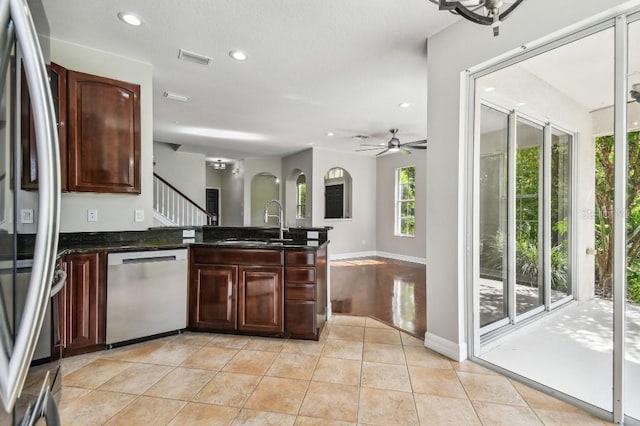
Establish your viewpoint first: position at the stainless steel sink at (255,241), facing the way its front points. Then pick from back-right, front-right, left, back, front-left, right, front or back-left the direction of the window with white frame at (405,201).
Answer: back-left

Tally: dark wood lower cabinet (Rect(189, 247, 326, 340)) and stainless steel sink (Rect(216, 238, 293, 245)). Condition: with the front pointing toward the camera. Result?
2

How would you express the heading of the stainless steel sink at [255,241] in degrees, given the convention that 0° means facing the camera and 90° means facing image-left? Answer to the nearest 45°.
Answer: approximately 0°

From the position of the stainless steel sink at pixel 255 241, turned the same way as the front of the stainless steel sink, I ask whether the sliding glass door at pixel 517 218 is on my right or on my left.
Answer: on my left
